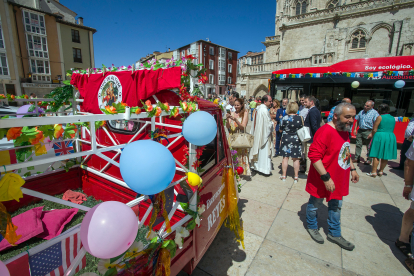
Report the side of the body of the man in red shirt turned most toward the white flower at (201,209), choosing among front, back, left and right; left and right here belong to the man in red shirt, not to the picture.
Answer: right

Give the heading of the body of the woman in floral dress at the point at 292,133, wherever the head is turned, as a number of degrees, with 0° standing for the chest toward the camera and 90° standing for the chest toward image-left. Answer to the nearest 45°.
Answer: approximately 180°

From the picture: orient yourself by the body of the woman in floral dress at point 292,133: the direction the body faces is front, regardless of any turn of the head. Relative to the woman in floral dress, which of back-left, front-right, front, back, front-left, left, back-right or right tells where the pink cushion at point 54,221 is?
back-left

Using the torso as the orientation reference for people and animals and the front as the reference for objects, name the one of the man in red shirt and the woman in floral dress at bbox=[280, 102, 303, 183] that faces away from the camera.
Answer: the woman in floral dress

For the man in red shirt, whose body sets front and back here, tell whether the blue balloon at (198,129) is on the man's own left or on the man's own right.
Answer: on the man's own right

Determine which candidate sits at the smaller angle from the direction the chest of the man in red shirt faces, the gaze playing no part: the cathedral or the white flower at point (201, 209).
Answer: the white flower

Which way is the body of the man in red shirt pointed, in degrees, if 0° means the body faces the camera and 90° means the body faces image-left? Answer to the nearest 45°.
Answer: approximately 315°

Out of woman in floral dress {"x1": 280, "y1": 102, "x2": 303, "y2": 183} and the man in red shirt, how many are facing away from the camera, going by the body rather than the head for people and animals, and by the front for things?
1

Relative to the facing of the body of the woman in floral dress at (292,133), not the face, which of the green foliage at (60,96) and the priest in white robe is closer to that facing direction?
the priest in white robe

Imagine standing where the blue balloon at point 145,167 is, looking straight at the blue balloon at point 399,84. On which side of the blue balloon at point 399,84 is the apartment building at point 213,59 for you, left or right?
left

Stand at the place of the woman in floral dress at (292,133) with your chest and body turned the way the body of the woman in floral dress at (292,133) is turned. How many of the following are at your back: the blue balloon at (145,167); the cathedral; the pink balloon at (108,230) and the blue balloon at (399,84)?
2

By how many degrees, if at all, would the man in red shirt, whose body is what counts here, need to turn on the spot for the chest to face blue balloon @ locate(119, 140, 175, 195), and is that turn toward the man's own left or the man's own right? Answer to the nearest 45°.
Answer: approximately 90° to the man's own right
